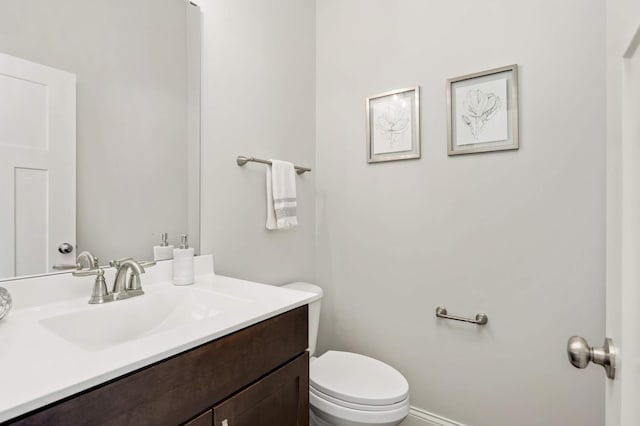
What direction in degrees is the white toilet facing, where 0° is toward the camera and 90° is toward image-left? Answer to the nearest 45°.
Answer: approximately 315°

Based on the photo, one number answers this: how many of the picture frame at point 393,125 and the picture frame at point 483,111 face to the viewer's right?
0

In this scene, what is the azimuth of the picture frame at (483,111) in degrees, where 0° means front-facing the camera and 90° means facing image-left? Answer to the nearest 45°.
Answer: approximately 45°
